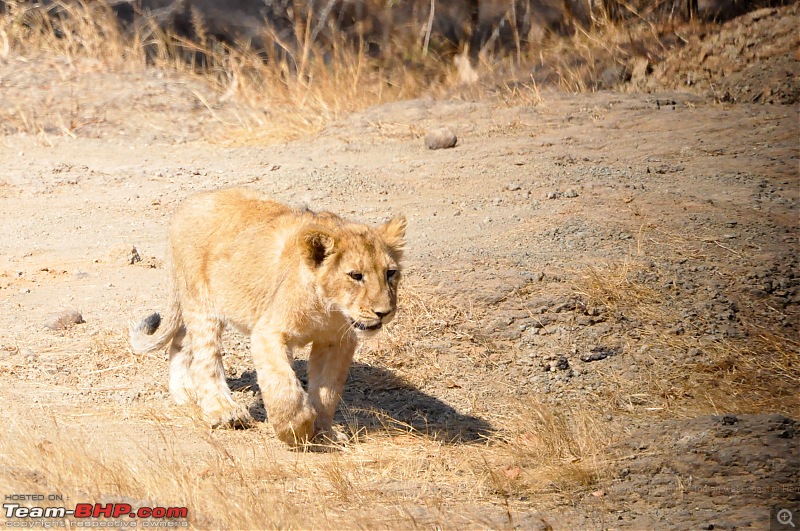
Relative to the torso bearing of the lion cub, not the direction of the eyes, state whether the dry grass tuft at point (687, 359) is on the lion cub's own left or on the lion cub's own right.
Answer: on the lion cub's own left

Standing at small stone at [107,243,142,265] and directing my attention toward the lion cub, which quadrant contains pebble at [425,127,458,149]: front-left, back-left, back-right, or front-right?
back-left

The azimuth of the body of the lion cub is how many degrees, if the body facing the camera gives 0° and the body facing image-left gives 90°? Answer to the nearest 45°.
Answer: approximately 315°

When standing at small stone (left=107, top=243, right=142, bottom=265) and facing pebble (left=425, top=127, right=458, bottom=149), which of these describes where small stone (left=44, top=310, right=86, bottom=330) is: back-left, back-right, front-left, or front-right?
back-right

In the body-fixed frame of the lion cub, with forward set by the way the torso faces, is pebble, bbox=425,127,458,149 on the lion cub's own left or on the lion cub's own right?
on the lion cub's own left

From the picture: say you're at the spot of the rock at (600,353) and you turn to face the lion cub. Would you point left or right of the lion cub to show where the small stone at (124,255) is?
right

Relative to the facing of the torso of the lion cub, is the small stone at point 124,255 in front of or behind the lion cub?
behind

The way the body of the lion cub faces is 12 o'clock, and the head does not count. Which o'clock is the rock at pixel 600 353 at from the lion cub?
The rock is roughly at 10 o'clock from the lion cub.

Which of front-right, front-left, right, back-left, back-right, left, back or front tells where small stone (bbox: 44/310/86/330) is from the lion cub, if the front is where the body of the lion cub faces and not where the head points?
back

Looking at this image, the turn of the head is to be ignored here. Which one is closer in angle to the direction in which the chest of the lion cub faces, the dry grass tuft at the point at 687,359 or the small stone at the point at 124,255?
the dry grass tuft

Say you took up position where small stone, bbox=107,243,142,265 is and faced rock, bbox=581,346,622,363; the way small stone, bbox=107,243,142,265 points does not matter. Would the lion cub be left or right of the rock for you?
right
